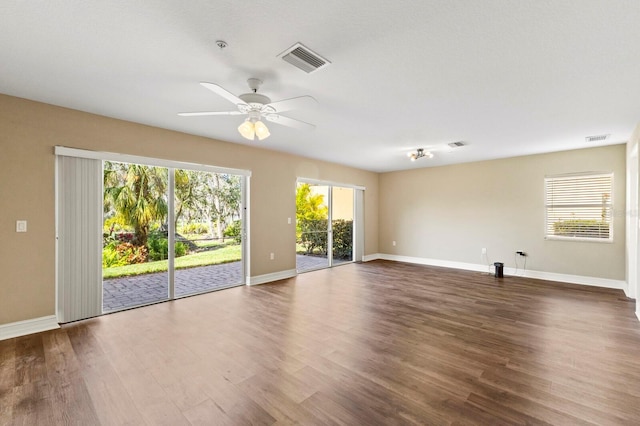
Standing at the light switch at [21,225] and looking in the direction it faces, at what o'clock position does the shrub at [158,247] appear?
The shrub is roughly at 7 o'clock from the light switch.

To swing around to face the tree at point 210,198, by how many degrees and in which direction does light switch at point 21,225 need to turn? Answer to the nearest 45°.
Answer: approximately 90° to its left

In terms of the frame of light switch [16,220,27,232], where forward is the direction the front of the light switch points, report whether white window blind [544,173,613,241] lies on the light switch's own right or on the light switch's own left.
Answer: on the light switch's own left

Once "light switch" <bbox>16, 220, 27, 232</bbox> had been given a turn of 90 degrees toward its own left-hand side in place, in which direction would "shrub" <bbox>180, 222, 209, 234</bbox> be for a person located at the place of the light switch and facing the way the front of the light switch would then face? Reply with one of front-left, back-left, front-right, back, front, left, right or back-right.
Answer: front

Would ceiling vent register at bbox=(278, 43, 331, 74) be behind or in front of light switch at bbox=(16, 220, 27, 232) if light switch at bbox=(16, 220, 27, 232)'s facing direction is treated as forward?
in front

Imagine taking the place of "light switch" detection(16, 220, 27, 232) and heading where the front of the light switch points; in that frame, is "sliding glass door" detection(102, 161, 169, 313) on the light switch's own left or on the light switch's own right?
on the light switch's own left

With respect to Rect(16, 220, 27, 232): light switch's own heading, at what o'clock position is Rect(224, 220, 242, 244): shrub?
The shrub is roughly at 9 o'clock from the light switch.

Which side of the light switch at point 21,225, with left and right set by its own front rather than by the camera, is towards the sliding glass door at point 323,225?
left

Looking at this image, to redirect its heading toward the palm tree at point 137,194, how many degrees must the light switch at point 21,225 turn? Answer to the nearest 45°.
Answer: approximately 90° to its left

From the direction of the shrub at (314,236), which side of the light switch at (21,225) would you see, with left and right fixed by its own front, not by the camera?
left

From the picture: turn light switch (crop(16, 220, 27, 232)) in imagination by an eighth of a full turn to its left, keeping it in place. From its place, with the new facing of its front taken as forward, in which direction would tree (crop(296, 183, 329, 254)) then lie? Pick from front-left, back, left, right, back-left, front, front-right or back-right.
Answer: front-left

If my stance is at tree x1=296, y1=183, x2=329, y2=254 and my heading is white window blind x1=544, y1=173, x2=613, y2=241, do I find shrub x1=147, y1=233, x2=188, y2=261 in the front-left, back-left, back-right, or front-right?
back-right

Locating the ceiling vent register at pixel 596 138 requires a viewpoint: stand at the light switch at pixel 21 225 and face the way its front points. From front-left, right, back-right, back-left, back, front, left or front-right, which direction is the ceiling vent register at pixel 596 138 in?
front-left

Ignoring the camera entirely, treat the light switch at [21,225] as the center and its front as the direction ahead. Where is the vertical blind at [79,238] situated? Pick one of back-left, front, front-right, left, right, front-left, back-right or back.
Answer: left
